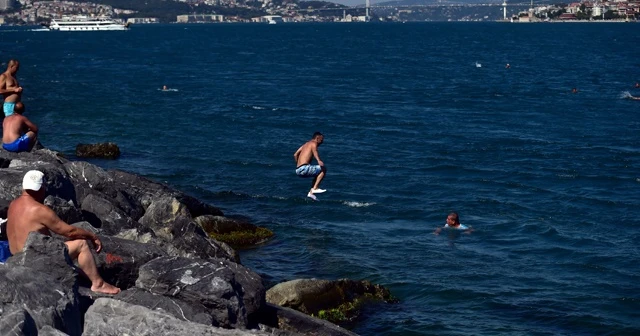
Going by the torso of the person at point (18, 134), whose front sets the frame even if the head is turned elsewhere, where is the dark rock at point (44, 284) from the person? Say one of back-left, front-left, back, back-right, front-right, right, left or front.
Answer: back-right

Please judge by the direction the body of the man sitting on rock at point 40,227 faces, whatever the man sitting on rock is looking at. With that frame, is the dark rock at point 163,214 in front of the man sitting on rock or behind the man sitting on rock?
in front

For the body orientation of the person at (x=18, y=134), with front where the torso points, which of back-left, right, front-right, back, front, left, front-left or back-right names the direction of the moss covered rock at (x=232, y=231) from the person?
front-right

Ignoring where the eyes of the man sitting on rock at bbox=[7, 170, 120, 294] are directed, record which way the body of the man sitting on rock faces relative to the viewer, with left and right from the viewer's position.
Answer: facing away from the viewer and to the right of the viewer

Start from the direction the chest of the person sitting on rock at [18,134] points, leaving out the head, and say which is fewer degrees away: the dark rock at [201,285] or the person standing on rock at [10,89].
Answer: the person standing on rock

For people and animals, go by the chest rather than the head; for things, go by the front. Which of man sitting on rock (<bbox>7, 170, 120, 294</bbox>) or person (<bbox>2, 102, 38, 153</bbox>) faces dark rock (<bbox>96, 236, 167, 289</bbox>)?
the man sitting on rock

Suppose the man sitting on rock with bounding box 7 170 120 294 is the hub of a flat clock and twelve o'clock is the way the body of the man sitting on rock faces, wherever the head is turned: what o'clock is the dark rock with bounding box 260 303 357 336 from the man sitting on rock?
The dark rock is roughly at 1 o'clock from the man sitting on rock.

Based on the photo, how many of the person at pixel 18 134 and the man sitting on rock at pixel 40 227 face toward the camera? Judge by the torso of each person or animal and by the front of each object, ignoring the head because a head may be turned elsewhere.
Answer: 0

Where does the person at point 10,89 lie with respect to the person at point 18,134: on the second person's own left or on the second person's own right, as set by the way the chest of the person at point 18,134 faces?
on the second person's own left

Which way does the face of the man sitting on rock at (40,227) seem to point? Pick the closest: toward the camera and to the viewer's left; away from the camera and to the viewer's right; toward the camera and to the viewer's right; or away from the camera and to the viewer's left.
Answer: away from the camera and to the viewer's right

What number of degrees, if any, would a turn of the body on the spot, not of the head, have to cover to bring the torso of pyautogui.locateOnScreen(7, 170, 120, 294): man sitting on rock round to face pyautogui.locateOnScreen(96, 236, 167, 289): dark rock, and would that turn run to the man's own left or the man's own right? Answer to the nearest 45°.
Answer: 0° — they already face it

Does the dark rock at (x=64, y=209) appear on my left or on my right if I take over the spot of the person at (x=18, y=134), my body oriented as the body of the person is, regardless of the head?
on my right

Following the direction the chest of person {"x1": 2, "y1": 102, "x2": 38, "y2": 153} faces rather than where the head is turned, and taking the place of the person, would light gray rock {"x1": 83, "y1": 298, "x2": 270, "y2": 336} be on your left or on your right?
on your right

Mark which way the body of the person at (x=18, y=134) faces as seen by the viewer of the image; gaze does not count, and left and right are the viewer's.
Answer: facing away from the viewer and to the right of the viewer

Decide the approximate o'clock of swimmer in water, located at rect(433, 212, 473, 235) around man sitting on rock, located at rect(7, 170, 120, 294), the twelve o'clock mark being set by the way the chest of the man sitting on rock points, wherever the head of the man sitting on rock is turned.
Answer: The swimmer in water is roughly at 12 o'clock from the man sitting on rock.
